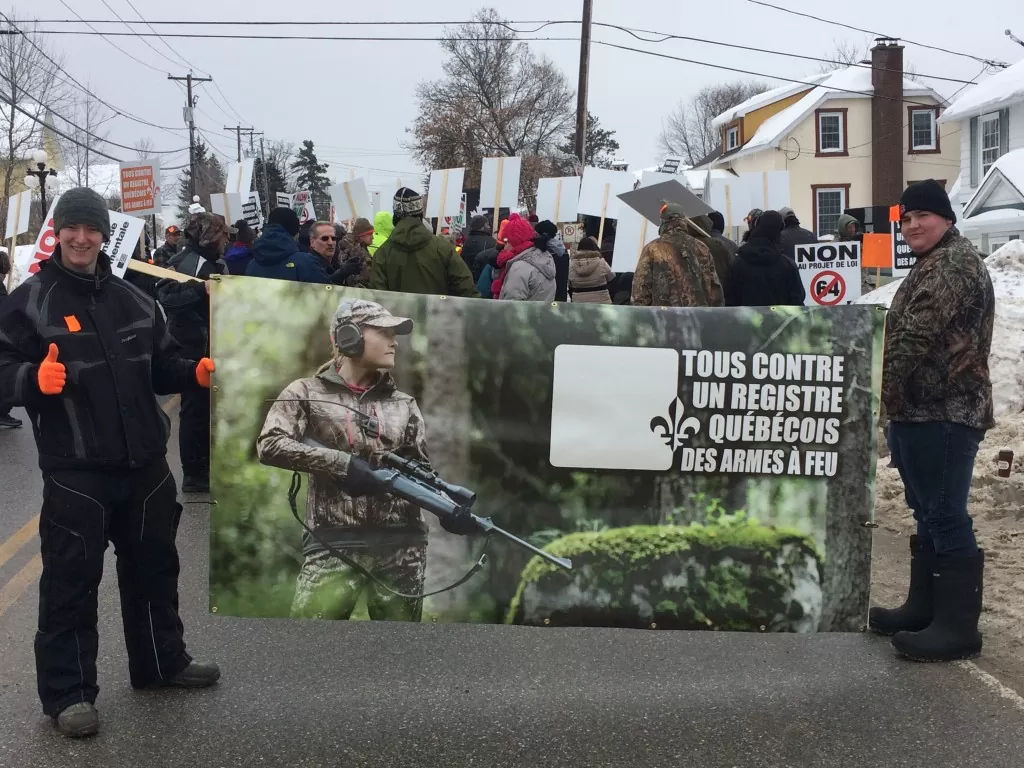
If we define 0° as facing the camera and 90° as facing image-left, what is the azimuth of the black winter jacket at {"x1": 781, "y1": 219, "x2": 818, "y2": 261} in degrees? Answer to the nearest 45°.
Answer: approximately 180°

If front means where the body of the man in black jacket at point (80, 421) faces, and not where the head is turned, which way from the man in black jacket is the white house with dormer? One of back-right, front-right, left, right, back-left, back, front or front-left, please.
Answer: back-left

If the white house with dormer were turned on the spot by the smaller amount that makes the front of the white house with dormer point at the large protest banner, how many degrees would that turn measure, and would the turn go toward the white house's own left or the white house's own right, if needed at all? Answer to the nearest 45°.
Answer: approximately 45° to the white house's own left

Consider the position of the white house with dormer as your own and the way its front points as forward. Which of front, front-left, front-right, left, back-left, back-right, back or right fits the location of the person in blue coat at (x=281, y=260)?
front-left

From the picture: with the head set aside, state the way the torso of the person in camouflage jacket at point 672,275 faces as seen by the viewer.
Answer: away from the camera

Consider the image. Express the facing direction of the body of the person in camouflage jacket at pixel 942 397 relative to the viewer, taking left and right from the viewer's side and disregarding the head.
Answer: facing to the left of the viewer

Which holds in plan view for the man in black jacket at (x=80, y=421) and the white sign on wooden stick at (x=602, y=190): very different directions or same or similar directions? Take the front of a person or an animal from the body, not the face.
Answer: very different directions

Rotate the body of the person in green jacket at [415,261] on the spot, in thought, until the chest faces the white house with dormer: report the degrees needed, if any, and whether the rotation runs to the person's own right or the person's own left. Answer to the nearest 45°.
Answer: approximately 45° to the person's own right

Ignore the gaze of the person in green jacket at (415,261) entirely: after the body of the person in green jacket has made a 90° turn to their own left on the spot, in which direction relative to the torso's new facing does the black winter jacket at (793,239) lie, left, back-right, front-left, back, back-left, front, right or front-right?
back-right

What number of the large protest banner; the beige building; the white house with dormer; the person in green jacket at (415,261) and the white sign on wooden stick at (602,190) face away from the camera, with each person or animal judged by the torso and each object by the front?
2

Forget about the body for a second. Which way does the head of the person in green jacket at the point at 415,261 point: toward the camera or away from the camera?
away from the camera

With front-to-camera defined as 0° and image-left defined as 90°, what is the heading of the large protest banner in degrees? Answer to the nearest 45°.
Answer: approximately 0°

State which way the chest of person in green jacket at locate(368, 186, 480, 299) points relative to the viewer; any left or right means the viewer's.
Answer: facing away from the viewer

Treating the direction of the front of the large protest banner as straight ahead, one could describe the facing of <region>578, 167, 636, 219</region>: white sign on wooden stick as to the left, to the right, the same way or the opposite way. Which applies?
the opposite way

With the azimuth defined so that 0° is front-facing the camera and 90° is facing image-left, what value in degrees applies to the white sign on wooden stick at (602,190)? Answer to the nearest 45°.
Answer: approximately 180°
